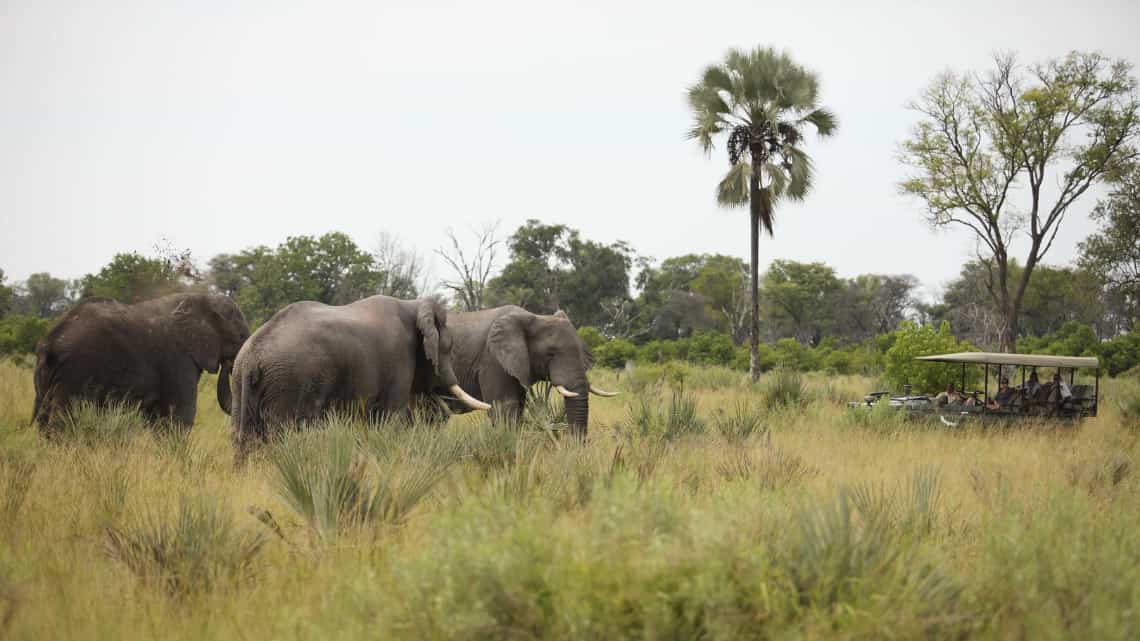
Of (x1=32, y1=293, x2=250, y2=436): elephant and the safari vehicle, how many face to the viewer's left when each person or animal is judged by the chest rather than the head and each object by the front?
1

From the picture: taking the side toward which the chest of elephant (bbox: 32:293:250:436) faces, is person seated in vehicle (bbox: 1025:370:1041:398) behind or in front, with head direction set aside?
in front

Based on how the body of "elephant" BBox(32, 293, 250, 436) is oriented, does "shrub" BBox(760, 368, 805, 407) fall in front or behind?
in front

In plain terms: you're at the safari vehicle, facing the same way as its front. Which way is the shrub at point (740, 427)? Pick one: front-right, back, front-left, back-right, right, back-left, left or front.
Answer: front-left

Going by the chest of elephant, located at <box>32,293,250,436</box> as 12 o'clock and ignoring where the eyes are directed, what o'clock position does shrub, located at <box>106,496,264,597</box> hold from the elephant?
The shrub is roughly at 3 o'clock from the elephant.

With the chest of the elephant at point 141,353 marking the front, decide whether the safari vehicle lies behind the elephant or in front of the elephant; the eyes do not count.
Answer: in front

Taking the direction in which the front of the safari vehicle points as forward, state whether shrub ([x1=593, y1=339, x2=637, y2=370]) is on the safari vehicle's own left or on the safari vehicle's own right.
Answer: on the safari vehicle's own right

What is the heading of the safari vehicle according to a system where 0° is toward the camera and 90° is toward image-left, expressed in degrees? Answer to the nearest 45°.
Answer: approximately 90°

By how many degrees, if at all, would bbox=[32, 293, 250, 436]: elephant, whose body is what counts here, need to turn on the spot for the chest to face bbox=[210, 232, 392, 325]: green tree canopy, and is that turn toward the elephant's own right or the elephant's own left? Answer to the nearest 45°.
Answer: approximately 90° to the elephant's own left

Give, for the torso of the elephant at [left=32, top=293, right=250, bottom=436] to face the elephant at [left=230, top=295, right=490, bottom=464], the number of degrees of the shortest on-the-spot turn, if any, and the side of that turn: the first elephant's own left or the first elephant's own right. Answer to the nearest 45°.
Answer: approximately 45° to the first elephant's own right

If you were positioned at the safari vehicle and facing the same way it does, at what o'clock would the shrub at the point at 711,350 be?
The shrub is roughly at 2 o'clock from the safari vehicle.

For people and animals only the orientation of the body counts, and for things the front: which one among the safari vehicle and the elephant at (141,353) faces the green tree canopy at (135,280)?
the safari vehicle

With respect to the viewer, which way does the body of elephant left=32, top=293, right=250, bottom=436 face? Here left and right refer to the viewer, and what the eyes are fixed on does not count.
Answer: facing to the right of the viewer

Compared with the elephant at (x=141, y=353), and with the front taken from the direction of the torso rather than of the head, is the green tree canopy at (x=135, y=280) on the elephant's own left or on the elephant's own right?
on the elephant's own left
